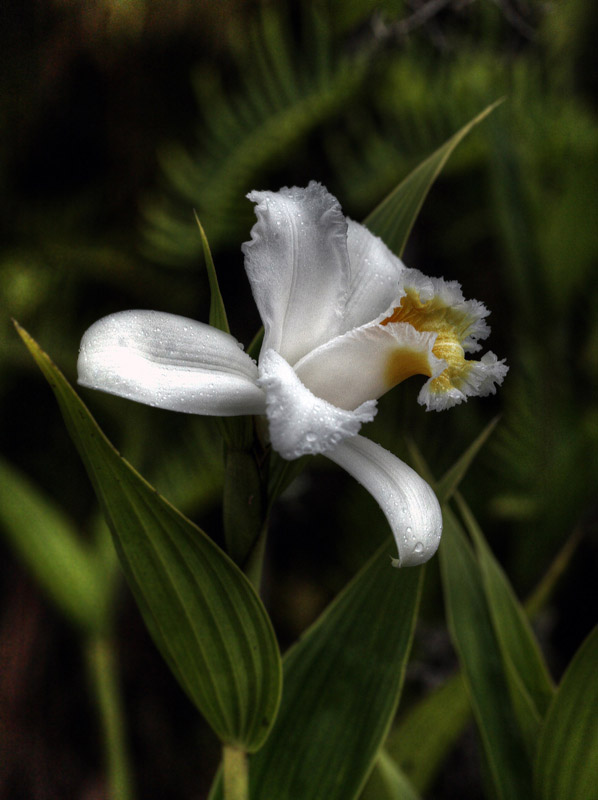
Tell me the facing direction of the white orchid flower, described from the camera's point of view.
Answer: facing to the right of the viewer

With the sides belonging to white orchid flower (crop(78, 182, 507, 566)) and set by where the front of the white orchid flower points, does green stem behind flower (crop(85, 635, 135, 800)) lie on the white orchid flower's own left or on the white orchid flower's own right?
on the white orchid flower's own left

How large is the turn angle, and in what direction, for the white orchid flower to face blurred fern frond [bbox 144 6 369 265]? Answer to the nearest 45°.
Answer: approximately 90° to its left
